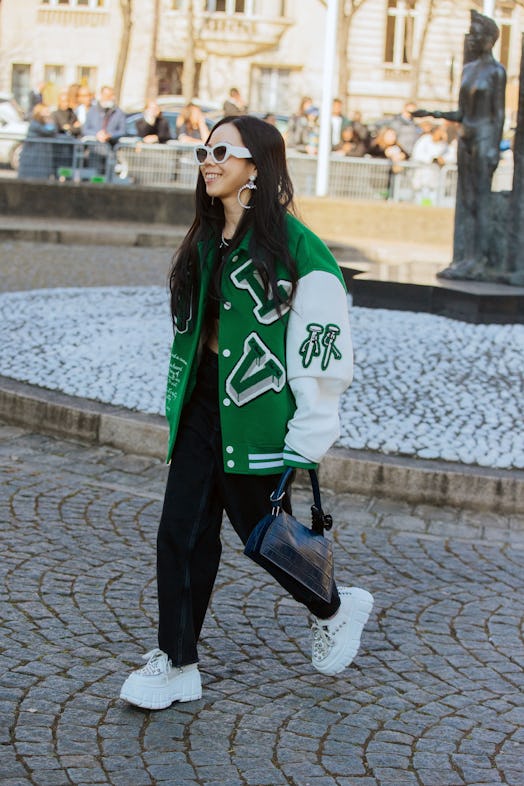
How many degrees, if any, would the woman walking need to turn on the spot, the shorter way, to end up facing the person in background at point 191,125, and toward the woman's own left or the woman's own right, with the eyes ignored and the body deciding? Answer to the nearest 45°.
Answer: approximately 135° to the woman's own right

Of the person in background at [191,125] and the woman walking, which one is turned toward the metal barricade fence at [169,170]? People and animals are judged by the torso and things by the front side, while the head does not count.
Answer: the person in background

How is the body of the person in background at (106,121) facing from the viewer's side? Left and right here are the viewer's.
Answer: facing the viewer

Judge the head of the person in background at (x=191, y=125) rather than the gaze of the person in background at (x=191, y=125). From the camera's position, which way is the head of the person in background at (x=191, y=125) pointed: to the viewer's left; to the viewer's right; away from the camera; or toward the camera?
toward the camera

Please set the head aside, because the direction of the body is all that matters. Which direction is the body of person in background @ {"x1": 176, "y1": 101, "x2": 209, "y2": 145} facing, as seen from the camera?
toward the camera

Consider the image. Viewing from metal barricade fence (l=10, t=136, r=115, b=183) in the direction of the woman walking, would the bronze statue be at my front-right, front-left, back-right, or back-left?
front-left

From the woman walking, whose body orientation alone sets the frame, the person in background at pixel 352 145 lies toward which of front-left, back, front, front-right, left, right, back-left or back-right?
back-right

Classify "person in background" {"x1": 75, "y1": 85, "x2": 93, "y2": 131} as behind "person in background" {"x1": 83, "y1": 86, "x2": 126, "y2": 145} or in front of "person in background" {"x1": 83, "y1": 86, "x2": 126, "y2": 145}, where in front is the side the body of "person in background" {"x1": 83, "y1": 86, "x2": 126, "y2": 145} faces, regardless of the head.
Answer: behind

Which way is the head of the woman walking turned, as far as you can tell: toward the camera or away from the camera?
toward the camera

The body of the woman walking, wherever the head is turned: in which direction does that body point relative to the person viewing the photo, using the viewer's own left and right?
facing the viewer and to the left of the viewer

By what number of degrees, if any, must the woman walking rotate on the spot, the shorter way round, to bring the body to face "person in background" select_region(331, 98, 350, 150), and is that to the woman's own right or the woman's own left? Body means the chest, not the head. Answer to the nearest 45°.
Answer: approximately 135° to the woman's own right

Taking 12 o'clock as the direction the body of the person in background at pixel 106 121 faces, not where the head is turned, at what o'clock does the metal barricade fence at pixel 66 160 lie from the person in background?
The metal barricade fence is roughly at 1 o'clock from the person in background.

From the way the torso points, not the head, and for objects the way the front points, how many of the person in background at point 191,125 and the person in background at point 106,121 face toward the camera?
2

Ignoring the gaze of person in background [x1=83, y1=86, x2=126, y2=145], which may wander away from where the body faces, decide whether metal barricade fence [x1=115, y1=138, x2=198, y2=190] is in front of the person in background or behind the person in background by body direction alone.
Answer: in front

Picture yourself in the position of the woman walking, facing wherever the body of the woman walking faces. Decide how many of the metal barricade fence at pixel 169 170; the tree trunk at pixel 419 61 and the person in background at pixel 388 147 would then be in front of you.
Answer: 0

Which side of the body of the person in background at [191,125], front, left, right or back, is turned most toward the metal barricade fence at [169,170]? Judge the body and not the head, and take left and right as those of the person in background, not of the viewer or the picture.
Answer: front
